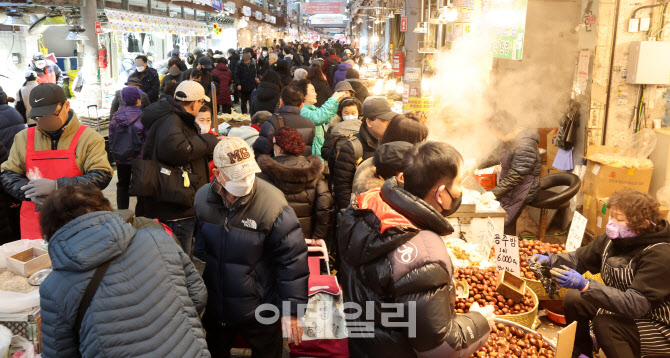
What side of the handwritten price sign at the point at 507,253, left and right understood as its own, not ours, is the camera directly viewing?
front

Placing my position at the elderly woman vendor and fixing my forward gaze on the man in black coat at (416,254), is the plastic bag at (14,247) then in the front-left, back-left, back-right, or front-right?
front-right

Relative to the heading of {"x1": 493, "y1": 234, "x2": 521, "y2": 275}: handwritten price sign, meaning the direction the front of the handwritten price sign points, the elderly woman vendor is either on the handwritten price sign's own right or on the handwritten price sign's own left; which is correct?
on the handwritten price sign's own left

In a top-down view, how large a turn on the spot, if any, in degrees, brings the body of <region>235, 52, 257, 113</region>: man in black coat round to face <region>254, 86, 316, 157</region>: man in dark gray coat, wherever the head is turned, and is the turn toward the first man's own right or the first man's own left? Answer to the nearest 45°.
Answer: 0° — they already face them

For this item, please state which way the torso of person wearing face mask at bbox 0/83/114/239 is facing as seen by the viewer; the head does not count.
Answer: toward the camera

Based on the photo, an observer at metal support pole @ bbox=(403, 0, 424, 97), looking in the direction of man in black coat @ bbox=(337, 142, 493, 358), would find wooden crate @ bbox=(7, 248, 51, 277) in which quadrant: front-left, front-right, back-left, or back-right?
front-right

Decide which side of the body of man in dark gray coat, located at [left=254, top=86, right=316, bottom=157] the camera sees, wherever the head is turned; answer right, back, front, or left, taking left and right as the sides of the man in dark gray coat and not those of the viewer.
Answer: back

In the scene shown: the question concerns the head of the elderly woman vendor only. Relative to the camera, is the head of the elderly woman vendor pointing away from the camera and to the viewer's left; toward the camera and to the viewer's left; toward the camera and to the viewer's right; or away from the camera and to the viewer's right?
toward the camera and to the viewer's left

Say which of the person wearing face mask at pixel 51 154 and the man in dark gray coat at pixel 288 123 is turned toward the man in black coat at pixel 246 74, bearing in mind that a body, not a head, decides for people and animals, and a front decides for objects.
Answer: the man in dark gray coat at pixel 288 123

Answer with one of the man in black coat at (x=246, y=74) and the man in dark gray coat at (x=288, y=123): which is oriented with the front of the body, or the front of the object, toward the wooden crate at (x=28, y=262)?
the man in black coat at (x=246, y=74)

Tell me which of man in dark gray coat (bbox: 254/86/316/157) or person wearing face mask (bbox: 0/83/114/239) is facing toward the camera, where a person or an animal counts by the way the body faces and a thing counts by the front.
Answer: the person wearing face mask

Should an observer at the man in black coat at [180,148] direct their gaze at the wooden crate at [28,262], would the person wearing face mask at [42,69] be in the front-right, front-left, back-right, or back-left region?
back-right

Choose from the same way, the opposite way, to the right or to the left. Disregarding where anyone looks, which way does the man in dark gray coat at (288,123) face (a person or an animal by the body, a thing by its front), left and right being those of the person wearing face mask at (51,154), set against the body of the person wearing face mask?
the opposite way

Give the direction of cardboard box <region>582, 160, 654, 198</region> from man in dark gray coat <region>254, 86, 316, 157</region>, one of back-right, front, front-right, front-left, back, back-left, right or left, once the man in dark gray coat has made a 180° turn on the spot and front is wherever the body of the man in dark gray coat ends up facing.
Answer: left

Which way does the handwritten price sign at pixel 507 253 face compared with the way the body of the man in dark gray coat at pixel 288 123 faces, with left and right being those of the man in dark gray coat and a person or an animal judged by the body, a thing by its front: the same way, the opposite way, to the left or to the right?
the opposite way
